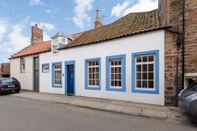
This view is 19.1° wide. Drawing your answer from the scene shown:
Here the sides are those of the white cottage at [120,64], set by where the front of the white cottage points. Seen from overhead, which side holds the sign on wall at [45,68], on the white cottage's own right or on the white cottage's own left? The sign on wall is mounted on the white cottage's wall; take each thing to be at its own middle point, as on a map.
on the white cottage's own right

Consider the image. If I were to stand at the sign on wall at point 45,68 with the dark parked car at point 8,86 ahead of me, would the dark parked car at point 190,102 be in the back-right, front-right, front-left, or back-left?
back-left

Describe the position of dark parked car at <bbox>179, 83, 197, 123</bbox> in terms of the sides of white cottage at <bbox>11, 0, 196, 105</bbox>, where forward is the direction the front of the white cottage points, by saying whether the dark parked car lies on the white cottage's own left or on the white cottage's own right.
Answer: on the white cottage's own left

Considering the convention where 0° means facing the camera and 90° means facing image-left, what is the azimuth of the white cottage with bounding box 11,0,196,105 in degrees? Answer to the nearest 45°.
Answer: approximately 45°

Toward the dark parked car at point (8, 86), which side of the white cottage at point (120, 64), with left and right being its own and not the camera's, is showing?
right
